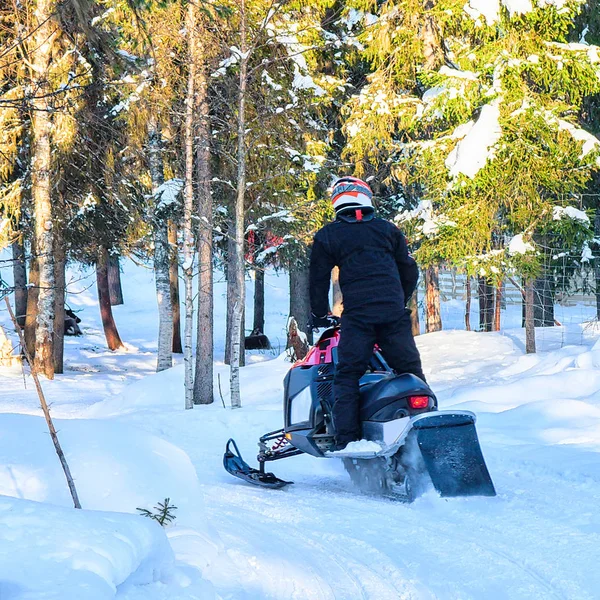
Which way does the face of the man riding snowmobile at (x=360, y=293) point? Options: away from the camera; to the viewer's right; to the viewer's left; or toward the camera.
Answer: away from the camera

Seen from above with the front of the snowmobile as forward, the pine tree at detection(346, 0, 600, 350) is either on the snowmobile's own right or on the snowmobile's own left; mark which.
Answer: on the snowmobile's own right

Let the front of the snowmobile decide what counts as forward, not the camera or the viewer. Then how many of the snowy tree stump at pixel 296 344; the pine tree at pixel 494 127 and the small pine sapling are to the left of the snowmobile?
1

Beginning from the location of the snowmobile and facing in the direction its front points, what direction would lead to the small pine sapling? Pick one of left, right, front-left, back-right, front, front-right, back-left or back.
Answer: left

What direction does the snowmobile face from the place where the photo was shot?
facing away from the viewer and to the left of the viewer

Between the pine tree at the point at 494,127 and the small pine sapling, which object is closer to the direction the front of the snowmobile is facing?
the pine tree

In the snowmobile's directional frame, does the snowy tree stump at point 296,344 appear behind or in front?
in front

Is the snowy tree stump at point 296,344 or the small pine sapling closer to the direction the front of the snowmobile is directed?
the snowy tree stump
